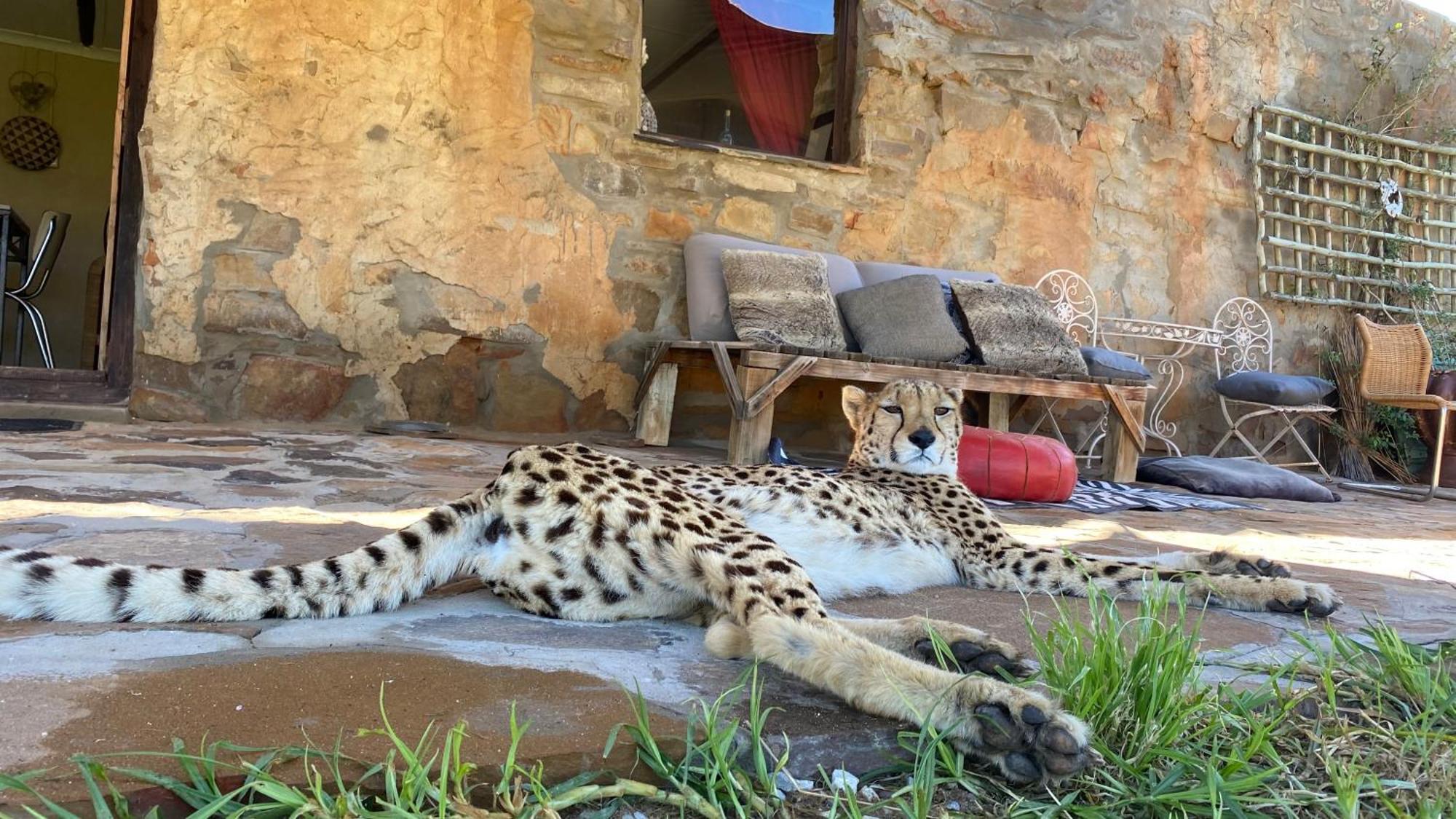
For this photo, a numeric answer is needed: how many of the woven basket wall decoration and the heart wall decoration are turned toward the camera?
2

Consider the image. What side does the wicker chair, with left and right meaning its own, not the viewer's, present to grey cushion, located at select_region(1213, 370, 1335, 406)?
back

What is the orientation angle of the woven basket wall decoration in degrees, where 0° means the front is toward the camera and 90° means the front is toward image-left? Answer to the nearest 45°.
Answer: approximately 0°

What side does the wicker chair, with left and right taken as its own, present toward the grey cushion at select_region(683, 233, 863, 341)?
right

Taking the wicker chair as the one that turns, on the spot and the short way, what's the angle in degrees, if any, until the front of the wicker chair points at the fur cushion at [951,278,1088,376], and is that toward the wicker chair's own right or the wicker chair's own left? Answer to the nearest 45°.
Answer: approximately 90° to the wicker chair's own right

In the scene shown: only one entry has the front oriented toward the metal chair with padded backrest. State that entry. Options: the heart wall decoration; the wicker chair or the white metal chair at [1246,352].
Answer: the heart wall decoration

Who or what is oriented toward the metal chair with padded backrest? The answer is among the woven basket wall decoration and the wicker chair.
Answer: the woven basket wall decoration

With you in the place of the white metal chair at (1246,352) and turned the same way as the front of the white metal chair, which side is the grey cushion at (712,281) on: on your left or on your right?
on your right
